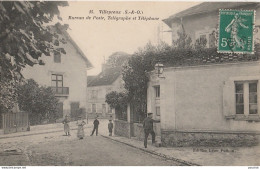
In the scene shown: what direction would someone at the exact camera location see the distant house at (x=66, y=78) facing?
facing the viewer
